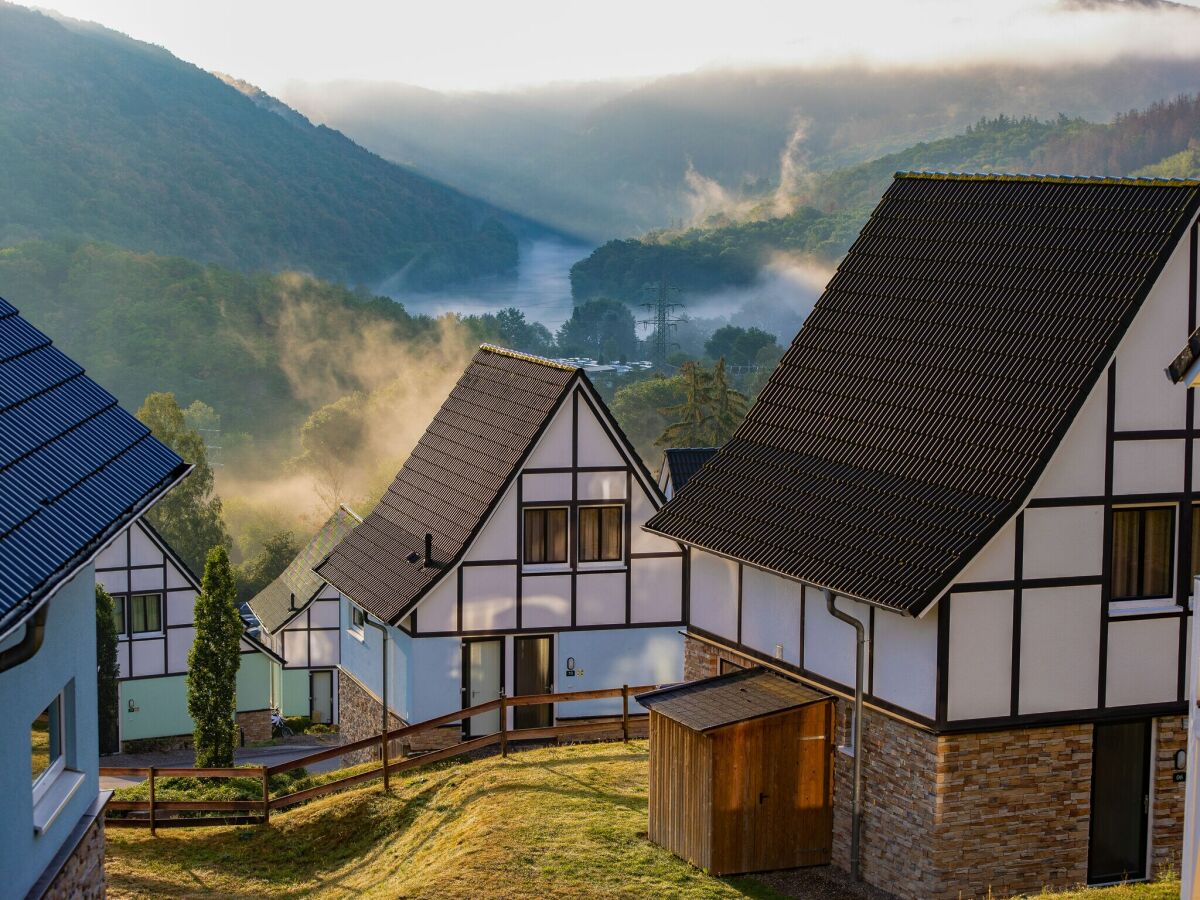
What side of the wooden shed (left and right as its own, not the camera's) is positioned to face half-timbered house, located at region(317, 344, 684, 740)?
back

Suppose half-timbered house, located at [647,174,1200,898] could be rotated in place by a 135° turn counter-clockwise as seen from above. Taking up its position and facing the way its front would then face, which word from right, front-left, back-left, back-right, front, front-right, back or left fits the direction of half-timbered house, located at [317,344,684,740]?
front-left

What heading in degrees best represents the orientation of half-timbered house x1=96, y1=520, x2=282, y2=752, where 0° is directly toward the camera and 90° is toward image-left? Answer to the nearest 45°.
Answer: approximately 0°

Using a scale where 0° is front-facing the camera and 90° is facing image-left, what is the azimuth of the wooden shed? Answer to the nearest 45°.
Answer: approximately 315°

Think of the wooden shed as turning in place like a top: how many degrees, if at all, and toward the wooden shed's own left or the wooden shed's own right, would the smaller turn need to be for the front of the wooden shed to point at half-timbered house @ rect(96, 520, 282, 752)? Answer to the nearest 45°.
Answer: approximately 180°

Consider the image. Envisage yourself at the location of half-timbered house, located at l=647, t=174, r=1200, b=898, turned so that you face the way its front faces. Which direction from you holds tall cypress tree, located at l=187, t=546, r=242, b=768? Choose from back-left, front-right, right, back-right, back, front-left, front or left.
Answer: back

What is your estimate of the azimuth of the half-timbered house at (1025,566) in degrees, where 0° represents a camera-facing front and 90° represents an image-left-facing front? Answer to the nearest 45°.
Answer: approximately 315°

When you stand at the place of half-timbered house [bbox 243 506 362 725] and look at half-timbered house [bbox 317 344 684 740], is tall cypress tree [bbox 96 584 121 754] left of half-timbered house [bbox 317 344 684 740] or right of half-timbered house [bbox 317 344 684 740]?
right

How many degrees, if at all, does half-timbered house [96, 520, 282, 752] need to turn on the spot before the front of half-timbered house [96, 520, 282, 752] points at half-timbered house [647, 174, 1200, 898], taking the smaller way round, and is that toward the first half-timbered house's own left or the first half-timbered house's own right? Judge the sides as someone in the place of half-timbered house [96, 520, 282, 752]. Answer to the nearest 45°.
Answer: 0° — it already faces it

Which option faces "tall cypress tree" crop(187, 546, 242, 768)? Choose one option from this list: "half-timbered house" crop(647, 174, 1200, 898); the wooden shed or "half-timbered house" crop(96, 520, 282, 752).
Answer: "half-timbered house" crop(96, 520, 282, 752)

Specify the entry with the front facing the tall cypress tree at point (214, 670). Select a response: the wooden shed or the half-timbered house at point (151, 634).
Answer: the half-timbered house

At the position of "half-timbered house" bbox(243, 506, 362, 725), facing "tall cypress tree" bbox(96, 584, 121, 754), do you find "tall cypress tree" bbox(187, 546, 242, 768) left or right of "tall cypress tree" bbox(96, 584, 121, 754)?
left

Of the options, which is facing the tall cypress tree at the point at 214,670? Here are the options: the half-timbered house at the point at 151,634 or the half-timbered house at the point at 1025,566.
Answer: the half-timbered house at the point at 151,634
